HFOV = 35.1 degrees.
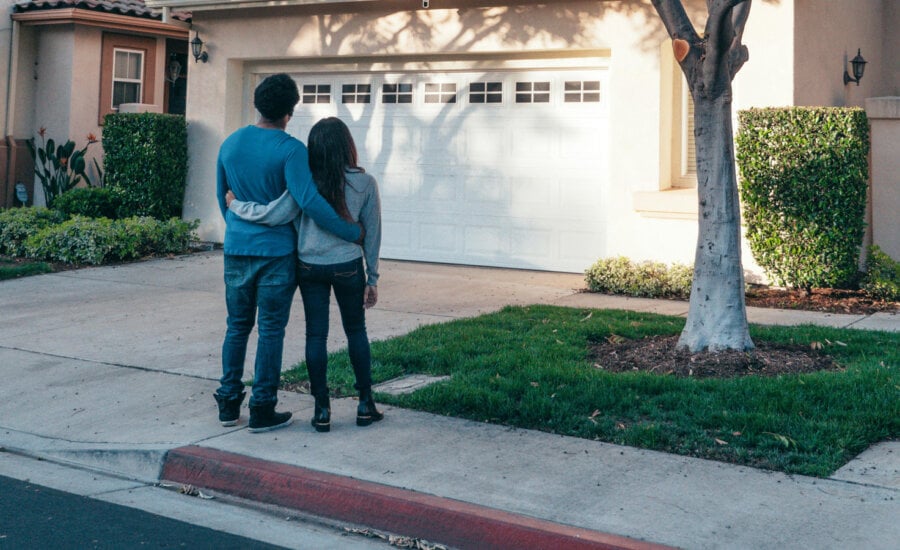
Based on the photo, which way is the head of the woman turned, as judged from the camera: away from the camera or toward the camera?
away from the camera

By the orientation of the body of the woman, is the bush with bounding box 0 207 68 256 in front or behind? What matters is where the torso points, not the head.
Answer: in front

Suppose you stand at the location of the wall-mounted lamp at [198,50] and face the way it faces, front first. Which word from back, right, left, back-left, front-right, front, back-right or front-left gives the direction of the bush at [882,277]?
left

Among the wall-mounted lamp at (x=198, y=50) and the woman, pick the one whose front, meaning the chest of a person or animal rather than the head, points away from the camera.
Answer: the woman

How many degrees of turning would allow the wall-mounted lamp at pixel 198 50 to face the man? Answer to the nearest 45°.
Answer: approximately 45° to its left

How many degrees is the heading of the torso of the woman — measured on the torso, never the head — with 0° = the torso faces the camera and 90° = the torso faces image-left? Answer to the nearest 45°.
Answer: approximately 180°

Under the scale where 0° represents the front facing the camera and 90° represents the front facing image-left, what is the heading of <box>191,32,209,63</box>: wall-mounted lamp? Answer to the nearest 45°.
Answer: approximately 45°

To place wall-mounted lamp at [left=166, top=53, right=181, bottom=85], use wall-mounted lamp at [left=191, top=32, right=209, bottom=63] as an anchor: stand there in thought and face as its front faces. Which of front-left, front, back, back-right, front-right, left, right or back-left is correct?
back-right

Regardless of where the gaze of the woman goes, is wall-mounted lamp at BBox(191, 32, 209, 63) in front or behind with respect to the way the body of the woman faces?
in front

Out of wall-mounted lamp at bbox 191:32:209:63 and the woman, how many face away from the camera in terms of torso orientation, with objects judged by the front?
1
